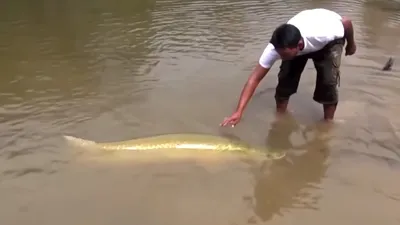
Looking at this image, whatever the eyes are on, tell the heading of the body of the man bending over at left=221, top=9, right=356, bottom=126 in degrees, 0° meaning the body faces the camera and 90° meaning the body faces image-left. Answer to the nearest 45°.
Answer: approximately 45°

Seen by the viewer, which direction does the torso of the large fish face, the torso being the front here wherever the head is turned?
to the viewer's right

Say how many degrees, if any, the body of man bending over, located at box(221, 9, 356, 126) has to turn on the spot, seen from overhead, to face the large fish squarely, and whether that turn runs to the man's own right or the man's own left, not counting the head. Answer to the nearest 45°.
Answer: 0° — they already face it

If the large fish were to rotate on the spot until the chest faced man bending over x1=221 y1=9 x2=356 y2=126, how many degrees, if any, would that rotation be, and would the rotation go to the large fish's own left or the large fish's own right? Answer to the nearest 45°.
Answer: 0° — it already faces them

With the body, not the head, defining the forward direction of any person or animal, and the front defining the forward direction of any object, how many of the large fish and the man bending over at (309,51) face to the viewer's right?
1
